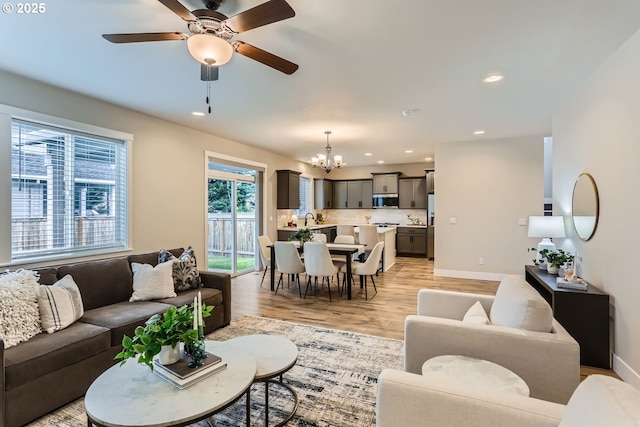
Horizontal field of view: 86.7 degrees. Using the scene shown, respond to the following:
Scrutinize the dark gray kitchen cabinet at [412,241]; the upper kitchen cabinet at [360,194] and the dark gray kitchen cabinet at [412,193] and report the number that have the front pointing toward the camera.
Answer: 3

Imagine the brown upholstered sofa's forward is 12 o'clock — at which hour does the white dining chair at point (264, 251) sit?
The white dining chair is roughly at 9 o'clock from the brown upholstered sofa.

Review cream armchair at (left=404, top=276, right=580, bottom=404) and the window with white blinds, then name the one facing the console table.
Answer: the window with white blinds

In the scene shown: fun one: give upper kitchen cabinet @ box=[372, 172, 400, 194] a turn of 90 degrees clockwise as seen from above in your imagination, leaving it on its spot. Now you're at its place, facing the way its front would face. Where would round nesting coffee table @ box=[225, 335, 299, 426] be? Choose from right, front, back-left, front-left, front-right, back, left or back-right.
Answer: left

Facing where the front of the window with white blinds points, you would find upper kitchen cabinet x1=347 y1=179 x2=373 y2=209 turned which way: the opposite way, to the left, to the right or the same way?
to the right

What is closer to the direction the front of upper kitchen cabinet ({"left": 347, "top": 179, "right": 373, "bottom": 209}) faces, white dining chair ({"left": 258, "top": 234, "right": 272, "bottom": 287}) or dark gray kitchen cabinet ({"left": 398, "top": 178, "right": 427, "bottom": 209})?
the white dining chair

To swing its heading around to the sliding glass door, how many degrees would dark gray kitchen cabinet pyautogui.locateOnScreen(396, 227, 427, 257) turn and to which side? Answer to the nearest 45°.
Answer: approximately 45° to its right

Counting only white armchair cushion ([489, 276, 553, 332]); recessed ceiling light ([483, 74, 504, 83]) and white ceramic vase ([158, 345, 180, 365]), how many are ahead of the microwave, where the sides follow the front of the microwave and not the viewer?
3

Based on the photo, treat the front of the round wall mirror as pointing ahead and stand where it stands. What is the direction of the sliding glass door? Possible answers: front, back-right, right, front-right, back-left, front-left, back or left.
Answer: front-right

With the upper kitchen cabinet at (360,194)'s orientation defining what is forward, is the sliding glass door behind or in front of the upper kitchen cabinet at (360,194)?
in front

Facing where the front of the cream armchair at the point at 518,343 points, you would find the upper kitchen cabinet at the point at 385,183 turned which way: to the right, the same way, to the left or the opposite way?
to the left

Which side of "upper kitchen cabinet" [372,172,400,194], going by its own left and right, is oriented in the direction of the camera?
front

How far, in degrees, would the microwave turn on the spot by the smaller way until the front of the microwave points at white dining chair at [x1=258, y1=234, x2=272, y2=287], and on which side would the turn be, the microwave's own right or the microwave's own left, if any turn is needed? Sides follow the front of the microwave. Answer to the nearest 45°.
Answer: approximately 45° to the microwave's own right

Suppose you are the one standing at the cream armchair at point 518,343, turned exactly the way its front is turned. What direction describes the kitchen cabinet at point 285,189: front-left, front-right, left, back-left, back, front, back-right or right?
front-right

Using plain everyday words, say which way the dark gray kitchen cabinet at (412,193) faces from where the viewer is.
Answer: facing the viewer
